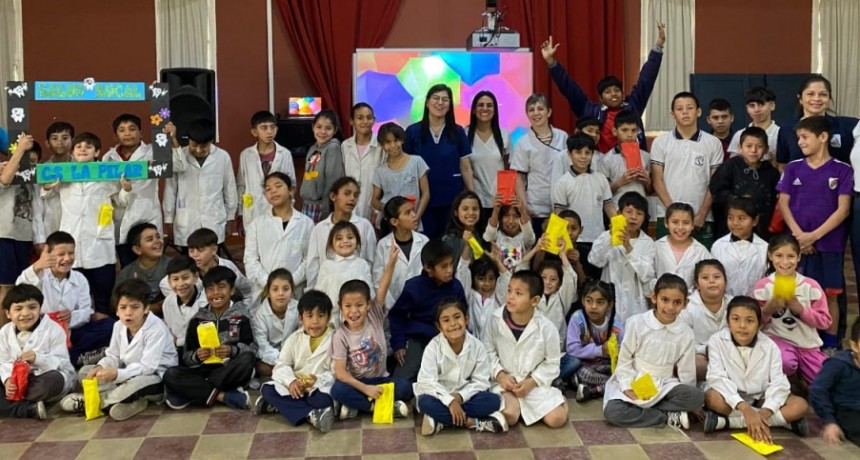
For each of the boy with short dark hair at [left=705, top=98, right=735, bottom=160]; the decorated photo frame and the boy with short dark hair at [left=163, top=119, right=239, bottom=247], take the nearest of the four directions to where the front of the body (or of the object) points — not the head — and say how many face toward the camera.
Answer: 3

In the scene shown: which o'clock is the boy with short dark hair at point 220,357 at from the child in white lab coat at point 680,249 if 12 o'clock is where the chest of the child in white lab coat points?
The boy with short dark hair is roughly at 2 o'clock from the child in white lab coat.

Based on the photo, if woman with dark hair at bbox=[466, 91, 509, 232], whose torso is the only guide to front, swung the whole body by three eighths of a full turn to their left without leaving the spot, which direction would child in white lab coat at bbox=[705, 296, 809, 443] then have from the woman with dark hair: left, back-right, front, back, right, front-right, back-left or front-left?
right

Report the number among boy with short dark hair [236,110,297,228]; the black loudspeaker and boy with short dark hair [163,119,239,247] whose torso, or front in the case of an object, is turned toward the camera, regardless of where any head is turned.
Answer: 3

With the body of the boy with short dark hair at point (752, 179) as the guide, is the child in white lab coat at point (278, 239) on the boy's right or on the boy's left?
on the boy's right

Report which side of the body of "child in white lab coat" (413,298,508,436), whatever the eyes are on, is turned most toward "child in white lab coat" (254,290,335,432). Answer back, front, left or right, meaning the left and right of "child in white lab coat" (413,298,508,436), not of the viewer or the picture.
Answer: right
